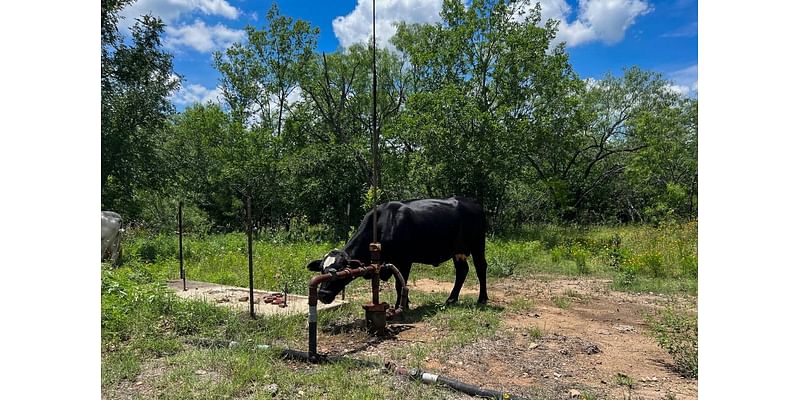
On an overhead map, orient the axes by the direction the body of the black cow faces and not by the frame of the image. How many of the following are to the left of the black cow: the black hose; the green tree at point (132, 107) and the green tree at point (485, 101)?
1

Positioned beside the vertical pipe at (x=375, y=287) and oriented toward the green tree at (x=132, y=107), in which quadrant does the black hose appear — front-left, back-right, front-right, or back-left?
back-left

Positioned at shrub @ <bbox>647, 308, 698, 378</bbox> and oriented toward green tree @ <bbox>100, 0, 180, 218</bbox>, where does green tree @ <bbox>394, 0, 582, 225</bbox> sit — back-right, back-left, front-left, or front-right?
front-right

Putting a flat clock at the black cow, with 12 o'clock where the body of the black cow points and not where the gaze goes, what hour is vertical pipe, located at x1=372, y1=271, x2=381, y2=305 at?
The vertical pipe is roughly at 10 o'clock from the black cow.

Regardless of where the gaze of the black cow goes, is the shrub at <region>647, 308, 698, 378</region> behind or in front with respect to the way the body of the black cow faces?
behind

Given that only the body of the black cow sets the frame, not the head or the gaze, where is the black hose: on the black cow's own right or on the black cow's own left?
on the black cow's own left

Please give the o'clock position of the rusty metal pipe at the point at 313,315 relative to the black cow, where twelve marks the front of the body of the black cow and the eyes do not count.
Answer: The rusty metal pipe is roughly at 10 o'clock from the black cow.

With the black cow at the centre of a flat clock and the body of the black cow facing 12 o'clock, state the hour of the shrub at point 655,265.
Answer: The shrub is roughly at 5 o'clock from the black cow.

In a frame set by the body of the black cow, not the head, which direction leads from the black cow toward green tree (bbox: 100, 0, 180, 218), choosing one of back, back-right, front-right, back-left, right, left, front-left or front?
front-right

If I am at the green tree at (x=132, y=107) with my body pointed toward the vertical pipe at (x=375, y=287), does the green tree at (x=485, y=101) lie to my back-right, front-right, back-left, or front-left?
front-left

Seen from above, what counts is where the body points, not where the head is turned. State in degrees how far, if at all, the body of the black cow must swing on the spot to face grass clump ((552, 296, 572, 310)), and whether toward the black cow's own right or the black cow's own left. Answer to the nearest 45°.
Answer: approximately 180°

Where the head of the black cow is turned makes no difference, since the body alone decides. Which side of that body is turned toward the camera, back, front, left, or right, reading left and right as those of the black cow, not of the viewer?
left

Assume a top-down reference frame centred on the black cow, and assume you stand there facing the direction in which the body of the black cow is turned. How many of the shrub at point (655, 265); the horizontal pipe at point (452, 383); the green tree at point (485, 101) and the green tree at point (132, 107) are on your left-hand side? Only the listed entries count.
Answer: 1

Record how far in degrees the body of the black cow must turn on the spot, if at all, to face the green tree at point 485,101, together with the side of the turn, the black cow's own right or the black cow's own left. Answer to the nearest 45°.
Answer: approximately 90° to the black cow's own right
